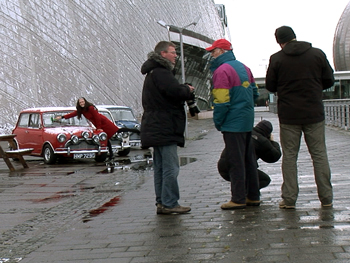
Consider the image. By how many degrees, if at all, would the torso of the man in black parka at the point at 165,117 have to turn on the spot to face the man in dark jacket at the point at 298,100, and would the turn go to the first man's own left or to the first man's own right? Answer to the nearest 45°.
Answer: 0° — they already face them

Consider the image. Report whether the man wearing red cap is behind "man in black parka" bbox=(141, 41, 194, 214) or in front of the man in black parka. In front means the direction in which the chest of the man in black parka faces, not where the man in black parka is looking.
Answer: in front

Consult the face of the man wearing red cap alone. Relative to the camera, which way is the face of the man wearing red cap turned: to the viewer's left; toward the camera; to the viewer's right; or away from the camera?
to the viewer's left

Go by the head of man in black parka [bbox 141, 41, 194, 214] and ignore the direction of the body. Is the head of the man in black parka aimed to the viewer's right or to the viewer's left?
to the viewer's right

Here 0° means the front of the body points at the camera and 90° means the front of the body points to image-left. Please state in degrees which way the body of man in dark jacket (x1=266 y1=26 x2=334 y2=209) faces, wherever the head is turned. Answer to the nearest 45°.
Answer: approximately 180°

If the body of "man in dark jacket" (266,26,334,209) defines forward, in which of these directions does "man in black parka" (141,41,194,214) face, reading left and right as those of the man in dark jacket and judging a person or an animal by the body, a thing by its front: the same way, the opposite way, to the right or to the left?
to the right

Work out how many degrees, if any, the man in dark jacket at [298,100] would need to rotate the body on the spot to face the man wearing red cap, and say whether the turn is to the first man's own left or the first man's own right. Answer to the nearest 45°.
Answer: approximately 90° to the first man's own left

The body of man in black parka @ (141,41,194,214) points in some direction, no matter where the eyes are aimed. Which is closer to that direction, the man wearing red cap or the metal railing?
the man wearing red cap

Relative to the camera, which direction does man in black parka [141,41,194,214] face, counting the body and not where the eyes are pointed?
to the viewer's right

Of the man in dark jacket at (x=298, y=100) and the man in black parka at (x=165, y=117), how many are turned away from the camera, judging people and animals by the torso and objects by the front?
1

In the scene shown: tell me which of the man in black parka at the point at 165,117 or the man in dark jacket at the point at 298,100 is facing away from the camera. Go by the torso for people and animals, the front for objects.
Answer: the man in dark jacket
